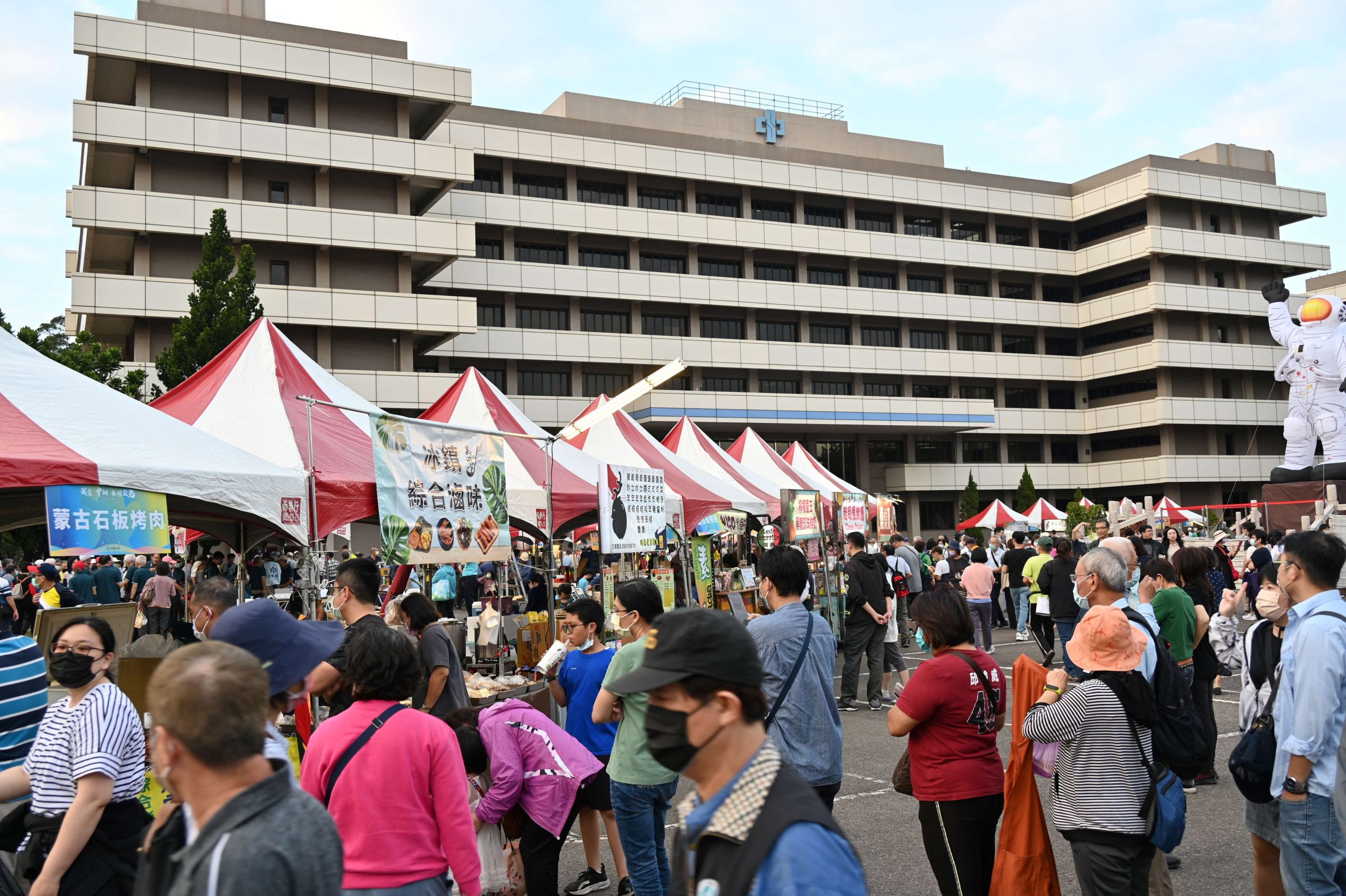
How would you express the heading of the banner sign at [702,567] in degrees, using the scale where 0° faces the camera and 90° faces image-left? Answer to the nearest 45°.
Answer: approximately 0°

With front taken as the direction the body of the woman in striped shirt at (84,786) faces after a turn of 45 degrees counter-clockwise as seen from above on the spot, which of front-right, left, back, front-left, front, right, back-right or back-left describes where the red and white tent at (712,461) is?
back-left

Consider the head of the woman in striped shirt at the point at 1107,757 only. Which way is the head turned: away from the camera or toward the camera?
away from the camera

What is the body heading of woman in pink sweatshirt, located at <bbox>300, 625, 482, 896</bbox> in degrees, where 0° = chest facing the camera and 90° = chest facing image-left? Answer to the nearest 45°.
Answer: approximately 180°

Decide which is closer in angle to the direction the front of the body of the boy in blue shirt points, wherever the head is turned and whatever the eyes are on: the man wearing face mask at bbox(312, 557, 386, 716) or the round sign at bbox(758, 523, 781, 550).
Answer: the man wearing face mask

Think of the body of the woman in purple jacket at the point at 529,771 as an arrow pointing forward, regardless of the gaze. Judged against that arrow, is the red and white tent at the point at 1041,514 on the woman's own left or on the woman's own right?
on the woman's own right

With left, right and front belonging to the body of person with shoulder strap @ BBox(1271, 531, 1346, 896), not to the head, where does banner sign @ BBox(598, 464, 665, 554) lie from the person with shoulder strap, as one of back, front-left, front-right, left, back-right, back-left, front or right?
front-right

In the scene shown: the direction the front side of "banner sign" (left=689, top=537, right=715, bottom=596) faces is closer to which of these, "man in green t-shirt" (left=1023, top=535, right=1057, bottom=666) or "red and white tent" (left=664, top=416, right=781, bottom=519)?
the man in green t-shirt

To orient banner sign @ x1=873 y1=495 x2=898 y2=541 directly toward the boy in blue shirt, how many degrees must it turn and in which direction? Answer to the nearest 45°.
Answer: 0° — it already faces them

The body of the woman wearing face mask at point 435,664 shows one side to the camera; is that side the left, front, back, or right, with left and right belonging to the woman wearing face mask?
left
